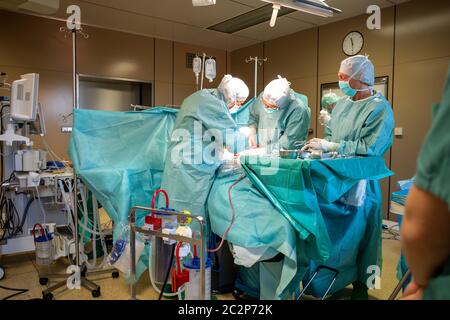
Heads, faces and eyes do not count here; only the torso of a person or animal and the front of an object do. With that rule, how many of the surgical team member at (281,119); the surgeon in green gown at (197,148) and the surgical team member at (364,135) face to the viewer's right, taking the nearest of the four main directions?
1

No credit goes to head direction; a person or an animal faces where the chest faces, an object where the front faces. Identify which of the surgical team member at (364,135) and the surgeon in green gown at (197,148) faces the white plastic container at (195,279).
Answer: the surgical team member

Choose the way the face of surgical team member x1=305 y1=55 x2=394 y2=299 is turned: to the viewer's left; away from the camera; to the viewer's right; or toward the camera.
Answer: to the viewer's left

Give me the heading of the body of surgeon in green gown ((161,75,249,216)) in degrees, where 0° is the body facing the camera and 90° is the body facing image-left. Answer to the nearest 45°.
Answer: approximately 270°

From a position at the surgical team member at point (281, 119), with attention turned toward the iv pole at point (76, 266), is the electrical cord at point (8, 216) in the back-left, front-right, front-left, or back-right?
front-right

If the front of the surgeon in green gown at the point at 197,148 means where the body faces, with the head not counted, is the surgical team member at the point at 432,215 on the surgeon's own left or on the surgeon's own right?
on the surgeon's own right

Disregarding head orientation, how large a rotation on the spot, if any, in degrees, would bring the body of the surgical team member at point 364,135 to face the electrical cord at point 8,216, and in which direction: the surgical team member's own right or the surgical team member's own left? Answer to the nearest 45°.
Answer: approximately 45° to the surgical team member's own right

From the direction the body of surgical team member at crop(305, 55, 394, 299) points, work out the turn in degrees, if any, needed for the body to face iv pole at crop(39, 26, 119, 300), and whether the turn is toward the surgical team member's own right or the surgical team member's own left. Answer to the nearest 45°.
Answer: approximately 45° to the surgical team member's own right

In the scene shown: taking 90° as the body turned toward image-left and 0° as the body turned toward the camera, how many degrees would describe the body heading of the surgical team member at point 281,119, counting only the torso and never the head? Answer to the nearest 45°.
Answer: approximately 45°

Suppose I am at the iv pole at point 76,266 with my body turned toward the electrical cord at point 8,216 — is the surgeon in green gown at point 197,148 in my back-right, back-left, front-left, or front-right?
back-right

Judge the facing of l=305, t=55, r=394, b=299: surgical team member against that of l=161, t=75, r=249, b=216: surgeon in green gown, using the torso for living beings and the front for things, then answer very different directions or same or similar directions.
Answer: very different directions

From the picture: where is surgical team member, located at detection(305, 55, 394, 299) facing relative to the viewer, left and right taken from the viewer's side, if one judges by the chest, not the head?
facing the viewer and to the left of the viewer

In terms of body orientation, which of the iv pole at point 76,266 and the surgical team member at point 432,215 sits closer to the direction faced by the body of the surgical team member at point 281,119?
the iv pole
